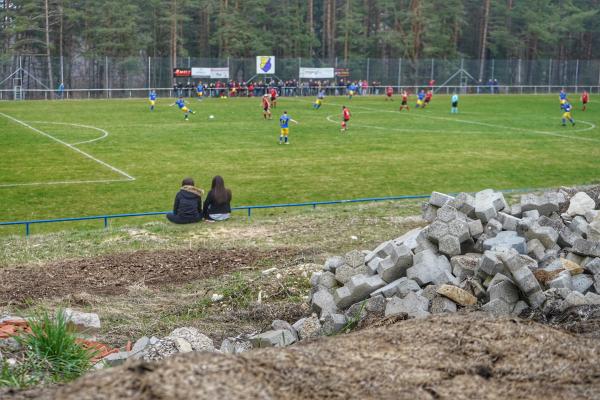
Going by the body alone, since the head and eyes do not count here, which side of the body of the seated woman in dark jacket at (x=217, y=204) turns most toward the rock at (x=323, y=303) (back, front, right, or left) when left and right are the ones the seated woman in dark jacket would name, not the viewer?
back

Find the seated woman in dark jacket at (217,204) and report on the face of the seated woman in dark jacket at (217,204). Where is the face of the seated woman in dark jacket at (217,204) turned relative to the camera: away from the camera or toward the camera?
away from the camera

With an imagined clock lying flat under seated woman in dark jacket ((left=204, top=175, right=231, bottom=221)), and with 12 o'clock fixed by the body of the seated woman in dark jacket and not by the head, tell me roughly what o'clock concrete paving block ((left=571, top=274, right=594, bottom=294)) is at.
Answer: The concrete paving block is roughly at 5 o'clock from the seated woman in dark jacket.

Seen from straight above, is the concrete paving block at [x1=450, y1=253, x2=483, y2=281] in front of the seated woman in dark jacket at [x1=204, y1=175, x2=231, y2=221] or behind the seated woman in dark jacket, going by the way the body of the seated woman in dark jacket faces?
behind

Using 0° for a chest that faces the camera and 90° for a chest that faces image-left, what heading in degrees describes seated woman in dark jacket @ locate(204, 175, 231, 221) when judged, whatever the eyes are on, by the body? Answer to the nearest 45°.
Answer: approximately 180°

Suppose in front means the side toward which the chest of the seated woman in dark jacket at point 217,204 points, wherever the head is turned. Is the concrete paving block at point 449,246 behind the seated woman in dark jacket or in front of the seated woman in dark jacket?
behind

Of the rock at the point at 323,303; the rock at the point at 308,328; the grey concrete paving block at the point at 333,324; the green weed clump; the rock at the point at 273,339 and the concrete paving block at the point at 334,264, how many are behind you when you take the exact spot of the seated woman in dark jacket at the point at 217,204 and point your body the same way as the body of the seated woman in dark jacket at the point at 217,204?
6

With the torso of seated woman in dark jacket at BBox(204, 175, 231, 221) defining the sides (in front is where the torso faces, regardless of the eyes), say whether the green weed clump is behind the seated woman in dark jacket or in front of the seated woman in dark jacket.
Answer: behind

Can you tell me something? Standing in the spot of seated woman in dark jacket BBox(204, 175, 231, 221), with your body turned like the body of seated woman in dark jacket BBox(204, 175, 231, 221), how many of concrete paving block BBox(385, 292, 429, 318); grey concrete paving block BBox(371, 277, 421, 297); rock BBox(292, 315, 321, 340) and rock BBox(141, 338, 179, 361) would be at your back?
4

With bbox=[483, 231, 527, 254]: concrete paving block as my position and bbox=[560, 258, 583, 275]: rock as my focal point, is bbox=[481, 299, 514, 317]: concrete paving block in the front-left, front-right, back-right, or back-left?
front-right

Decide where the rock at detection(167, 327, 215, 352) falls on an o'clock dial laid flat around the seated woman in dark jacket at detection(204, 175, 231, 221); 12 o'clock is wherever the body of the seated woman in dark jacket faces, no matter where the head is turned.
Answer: The rock is roughly at 6 o'clock from the seated woman in dark jacket.

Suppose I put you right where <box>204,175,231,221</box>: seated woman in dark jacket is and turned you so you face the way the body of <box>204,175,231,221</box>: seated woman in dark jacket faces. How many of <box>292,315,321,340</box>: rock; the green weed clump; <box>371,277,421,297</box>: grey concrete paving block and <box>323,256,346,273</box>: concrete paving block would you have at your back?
4

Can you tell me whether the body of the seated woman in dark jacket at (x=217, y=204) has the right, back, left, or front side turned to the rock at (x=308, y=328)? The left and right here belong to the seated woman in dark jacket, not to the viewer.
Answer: back

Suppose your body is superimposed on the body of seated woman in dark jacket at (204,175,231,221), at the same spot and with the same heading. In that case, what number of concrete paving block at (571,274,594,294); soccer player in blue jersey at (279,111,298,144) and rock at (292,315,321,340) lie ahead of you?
1

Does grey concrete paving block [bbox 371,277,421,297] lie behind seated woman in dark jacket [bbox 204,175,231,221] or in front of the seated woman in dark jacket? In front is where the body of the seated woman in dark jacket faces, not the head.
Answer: behind

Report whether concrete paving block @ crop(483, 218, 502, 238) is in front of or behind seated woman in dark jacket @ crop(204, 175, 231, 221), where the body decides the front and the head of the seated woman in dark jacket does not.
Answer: behind
